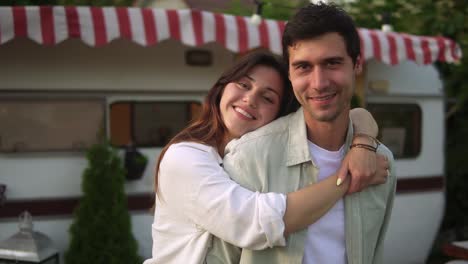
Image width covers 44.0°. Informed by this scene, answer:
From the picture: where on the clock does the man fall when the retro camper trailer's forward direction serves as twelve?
The man is roughly at 2 o'clock from the retro camper trailer.

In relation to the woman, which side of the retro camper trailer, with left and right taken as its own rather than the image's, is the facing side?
right

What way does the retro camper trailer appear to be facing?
to the viewer's right
